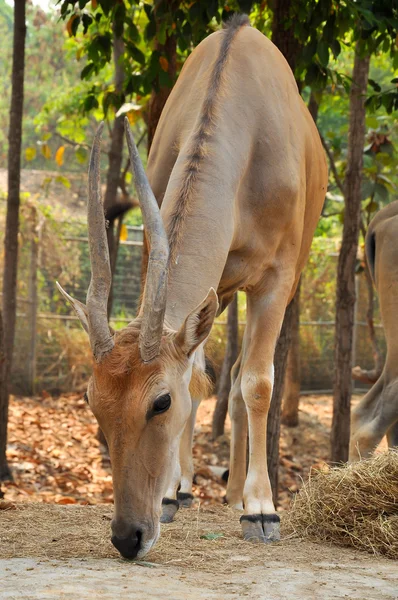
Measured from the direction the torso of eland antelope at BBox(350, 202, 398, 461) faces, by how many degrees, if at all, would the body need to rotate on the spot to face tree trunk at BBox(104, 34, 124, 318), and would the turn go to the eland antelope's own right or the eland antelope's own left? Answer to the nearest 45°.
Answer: approximately 135° to the eland antelope's own left

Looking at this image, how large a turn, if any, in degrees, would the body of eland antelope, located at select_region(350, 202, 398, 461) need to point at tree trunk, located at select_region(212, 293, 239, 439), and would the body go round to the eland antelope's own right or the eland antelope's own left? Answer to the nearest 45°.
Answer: approximately 135° to the eland antelope's own left

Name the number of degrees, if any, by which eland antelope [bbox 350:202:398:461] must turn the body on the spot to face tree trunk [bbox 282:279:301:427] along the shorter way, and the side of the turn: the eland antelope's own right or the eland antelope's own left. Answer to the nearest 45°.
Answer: approximately 90° to the eland antelope's own left

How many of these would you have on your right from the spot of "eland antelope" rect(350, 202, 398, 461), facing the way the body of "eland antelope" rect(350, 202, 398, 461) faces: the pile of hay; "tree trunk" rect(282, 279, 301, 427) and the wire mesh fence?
1

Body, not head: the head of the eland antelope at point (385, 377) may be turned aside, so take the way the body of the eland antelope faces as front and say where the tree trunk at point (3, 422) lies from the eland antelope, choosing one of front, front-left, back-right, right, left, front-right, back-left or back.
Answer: back

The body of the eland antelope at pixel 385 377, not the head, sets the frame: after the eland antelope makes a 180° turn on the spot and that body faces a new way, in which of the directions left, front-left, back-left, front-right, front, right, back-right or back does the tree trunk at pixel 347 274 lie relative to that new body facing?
front

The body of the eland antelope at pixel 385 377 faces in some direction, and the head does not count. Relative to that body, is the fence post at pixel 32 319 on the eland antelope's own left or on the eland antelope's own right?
on the eland antelope's own left

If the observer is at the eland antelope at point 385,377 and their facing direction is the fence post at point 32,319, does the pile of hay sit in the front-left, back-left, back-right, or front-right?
back-left

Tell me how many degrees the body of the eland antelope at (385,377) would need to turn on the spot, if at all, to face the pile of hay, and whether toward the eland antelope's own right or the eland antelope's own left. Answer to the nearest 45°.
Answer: approximately 90° to the eland antelope's own right

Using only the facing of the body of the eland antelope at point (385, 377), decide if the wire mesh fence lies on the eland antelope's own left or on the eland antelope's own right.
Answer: on the eland antelope's own left

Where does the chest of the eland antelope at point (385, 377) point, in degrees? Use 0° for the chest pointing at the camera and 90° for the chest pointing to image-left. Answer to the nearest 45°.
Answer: approximately 270°
